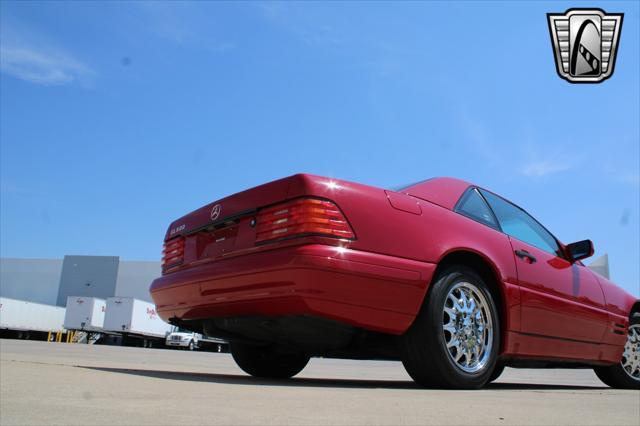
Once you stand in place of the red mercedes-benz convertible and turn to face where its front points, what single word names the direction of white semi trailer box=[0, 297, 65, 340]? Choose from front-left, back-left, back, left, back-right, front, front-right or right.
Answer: left

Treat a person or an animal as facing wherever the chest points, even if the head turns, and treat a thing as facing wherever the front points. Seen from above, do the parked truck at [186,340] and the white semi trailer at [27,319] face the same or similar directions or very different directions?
same or similar directions

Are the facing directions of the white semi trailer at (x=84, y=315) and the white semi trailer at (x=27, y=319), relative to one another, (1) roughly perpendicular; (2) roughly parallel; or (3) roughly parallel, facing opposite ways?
roughly parallel

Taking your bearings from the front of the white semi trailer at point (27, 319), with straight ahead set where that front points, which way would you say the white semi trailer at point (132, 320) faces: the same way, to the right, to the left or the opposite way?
the same way

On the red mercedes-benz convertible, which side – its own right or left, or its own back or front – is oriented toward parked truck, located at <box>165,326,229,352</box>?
left

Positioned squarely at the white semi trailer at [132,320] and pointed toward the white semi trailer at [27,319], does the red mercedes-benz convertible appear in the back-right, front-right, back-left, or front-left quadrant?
back-left

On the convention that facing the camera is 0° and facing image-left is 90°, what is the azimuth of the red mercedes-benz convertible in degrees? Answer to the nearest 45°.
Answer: approximately 225°

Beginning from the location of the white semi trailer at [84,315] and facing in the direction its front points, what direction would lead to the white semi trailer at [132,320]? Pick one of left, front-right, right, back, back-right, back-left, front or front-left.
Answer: left

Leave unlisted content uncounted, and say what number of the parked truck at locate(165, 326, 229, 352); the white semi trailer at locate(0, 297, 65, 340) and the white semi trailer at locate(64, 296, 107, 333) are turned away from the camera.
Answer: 0

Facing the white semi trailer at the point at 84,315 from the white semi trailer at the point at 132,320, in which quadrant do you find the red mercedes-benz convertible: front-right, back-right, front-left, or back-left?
back-left

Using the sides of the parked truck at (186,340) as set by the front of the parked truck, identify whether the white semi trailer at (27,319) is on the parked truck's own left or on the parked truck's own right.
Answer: on the parked truck's own right

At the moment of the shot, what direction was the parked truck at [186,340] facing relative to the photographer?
facing the viewer and to the left of the viewer

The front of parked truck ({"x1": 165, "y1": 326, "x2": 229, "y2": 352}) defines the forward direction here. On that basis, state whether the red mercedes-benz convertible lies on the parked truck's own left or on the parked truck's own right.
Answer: on the parked truck's own left
